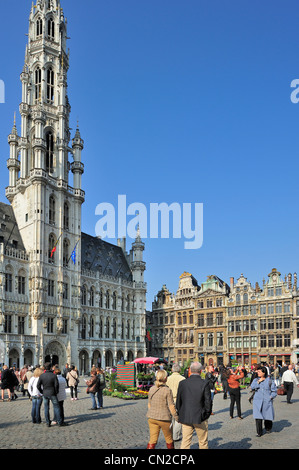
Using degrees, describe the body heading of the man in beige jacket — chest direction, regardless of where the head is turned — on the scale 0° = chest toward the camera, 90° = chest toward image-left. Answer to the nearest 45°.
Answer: approximately 180°

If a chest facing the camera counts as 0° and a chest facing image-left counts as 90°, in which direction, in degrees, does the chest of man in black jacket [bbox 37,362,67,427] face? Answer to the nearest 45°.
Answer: approximately 180°

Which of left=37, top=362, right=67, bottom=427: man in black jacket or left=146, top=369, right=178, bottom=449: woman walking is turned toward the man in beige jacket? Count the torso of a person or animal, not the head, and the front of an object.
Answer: the woman walking

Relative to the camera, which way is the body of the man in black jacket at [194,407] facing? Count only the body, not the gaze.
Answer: away from the camera

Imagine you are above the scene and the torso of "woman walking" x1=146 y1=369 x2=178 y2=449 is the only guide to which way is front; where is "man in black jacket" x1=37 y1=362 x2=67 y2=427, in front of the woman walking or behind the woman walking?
in front

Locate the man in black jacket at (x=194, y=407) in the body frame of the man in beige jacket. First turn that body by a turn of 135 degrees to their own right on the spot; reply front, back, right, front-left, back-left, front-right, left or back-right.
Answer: front-right

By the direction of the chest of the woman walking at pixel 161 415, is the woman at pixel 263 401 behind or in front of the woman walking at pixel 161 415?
in front

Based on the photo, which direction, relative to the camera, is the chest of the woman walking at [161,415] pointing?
away from the camera

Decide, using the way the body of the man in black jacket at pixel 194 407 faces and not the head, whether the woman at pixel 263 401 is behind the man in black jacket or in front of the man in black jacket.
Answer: in front
